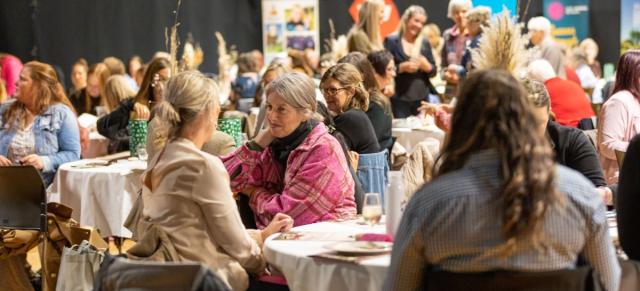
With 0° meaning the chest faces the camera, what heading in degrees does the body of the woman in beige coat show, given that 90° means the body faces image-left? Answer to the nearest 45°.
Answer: approximately 225°

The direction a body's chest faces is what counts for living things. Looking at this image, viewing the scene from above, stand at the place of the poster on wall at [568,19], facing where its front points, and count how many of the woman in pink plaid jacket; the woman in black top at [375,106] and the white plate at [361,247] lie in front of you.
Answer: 3

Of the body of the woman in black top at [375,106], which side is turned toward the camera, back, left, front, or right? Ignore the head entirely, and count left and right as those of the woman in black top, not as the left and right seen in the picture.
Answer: left

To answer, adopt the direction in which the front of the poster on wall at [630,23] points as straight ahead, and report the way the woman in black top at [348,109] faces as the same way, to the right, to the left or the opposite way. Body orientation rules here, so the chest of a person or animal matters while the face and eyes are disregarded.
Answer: to the right

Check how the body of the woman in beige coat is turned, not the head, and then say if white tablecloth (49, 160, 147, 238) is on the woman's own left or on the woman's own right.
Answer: on the woman's own left

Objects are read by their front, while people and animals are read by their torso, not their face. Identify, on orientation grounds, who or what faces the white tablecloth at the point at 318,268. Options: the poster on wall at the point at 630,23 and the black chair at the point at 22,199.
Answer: the poster on wall

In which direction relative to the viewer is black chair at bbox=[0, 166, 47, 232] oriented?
away from the camera

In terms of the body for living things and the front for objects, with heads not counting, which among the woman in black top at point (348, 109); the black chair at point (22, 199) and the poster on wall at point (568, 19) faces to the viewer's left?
the woman in black top

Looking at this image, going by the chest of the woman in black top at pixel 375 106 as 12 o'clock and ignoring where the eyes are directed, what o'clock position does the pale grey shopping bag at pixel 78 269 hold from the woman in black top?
The pale grey shopping bag is roughly at 10 o'clock from the woman in black top.
